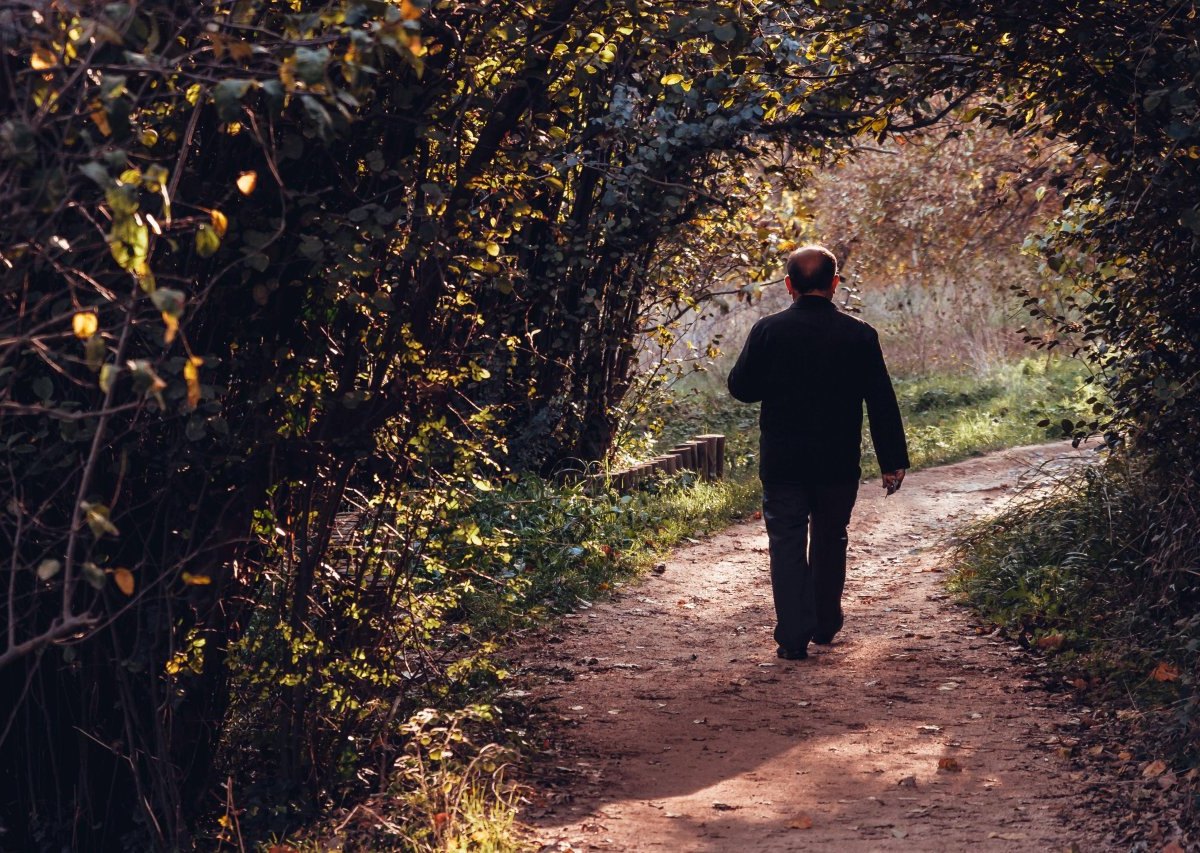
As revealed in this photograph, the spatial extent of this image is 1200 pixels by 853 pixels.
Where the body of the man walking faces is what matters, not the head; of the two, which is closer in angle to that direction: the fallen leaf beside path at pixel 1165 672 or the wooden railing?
the wooden railing

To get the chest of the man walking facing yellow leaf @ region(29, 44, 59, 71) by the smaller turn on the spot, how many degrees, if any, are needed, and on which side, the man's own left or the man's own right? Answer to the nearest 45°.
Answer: approximately 180°

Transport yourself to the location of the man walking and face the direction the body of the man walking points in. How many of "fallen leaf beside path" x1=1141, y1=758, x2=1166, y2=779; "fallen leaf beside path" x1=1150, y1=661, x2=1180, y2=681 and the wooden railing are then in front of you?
1

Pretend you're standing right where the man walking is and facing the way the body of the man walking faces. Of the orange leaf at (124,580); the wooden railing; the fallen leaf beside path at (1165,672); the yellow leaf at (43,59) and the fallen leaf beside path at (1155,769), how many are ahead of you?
1

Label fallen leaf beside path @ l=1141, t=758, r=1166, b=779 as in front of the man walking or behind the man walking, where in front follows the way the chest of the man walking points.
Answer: behind

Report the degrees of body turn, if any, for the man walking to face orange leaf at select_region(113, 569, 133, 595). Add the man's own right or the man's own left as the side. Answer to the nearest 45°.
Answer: approximately 180°

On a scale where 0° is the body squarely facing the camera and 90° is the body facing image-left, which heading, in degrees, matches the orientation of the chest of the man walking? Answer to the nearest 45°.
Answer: approximately 180°

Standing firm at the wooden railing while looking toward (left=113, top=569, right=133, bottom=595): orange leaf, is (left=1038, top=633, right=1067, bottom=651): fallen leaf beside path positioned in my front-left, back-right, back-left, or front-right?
front-left

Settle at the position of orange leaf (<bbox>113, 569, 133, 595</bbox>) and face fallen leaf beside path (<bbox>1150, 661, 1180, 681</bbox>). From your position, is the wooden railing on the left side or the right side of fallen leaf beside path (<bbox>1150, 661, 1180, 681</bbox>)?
left

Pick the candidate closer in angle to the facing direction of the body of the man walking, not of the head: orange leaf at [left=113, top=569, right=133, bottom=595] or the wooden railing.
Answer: the wooden railing

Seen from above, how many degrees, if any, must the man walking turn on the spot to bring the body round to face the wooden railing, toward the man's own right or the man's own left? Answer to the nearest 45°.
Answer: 0° — they already face it

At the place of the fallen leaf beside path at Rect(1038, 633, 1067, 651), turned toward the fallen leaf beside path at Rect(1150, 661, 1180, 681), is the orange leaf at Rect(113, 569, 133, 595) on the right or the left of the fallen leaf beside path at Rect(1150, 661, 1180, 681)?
right

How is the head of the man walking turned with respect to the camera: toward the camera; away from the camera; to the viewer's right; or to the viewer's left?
away from the camera
